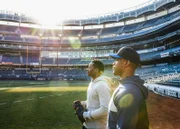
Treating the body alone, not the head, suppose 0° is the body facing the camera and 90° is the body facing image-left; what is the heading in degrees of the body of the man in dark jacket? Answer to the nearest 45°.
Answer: approximately 90°

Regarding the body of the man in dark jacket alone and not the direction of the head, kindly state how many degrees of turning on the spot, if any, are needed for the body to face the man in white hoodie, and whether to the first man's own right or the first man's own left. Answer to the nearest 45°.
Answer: approximately 45° to the first man's own right

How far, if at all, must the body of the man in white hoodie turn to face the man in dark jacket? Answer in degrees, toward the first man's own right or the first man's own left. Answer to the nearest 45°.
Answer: approximately 90° to the first man's own left

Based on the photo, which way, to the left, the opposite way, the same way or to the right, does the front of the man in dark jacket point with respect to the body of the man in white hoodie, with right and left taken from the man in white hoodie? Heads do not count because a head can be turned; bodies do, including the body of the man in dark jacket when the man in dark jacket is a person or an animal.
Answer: the same way

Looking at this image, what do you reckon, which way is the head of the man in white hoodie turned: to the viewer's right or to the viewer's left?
to the viewer's left

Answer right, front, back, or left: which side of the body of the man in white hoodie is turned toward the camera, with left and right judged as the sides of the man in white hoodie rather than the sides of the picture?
left

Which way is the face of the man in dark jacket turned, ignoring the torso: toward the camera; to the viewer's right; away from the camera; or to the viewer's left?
to the viewer's left

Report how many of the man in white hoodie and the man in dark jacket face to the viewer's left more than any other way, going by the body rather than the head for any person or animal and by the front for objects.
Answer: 2
